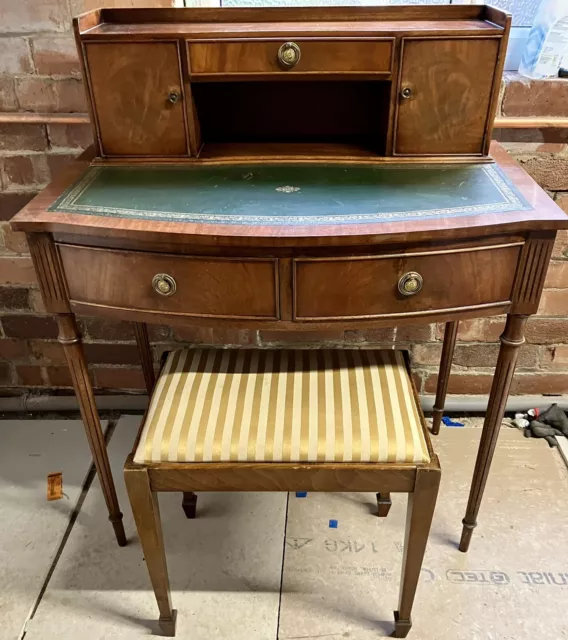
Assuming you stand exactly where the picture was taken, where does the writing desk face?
facing the viewer
